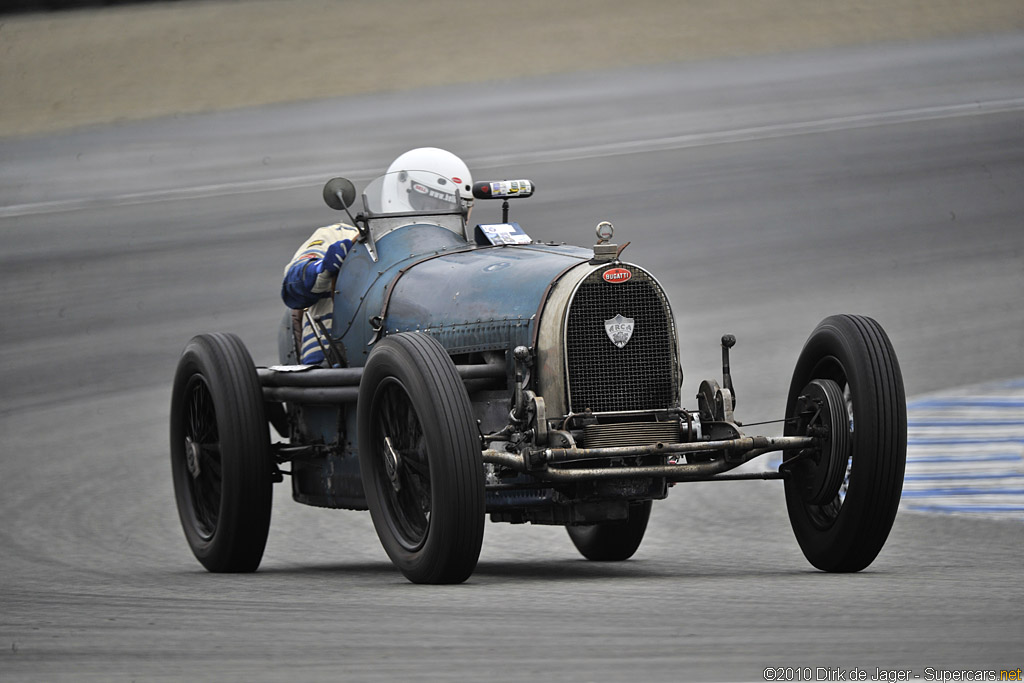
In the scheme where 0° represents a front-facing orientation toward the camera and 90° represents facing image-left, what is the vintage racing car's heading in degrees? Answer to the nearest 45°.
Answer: approximately 315°
